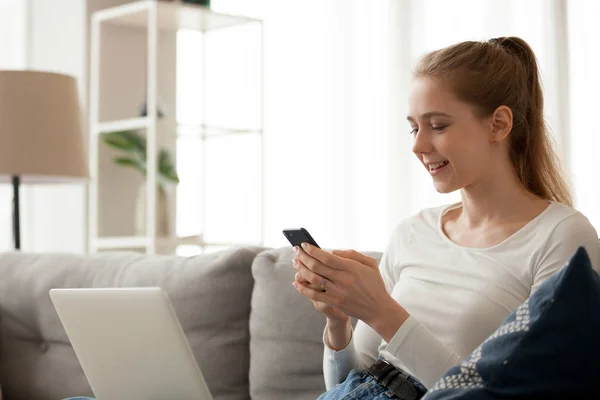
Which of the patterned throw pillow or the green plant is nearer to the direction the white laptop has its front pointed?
the green plant

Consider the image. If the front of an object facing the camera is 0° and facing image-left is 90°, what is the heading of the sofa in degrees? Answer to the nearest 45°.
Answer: approximately 0°

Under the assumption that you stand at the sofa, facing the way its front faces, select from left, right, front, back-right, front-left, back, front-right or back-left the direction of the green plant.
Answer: back

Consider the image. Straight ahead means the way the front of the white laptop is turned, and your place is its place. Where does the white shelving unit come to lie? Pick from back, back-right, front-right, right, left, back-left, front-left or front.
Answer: front-left
